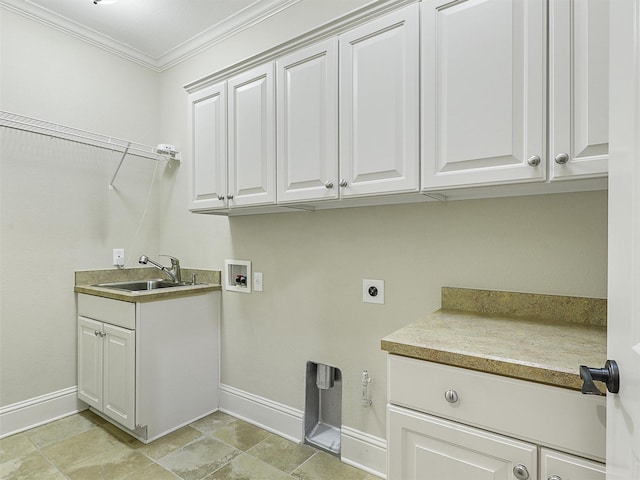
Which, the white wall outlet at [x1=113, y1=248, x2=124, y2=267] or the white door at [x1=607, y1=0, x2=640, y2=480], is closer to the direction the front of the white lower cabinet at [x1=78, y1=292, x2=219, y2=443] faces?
the white door

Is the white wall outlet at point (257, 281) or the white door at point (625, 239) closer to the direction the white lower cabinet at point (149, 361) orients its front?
the white door

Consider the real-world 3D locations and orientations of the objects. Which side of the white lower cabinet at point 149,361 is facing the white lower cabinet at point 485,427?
left

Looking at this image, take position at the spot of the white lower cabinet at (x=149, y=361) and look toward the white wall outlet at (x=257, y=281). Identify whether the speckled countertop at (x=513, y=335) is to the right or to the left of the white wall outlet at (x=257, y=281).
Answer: right

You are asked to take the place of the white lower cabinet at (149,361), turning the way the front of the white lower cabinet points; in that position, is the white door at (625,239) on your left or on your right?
on your left

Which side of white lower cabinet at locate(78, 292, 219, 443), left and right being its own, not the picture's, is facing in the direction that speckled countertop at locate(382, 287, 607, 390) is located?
left

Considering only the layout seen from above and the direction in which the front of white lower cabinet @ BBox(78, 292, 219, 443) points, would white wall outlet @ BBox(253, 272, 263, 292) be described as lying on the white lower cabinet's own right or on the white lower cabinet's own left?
on the white lower cabinet's own left

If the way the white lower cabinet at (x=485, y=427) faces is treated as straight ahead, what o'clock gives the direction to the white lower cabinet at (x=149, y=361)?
the white lower cabinet at (x=149, y=361) is roughly at 2 o'clock from the white lower cabinet at (x=485, y=427).
